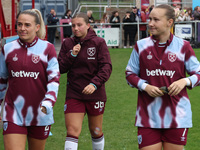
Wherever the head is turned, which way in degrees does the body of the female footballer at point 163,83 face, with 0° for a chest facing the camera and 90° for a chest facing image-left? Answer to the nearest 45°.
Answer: approximately 0°

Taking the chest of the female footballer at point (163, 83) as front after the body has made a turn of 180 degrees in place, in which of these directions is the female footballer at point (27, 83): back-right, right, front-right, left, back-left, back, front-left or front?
left

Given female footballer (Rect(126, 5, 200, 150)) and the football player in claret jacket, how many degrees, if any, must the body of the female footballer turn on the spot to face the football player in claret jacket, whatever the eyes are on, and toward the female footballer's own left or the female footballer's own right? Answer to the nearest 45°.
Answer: approximately 135° to the female footballer's own right
